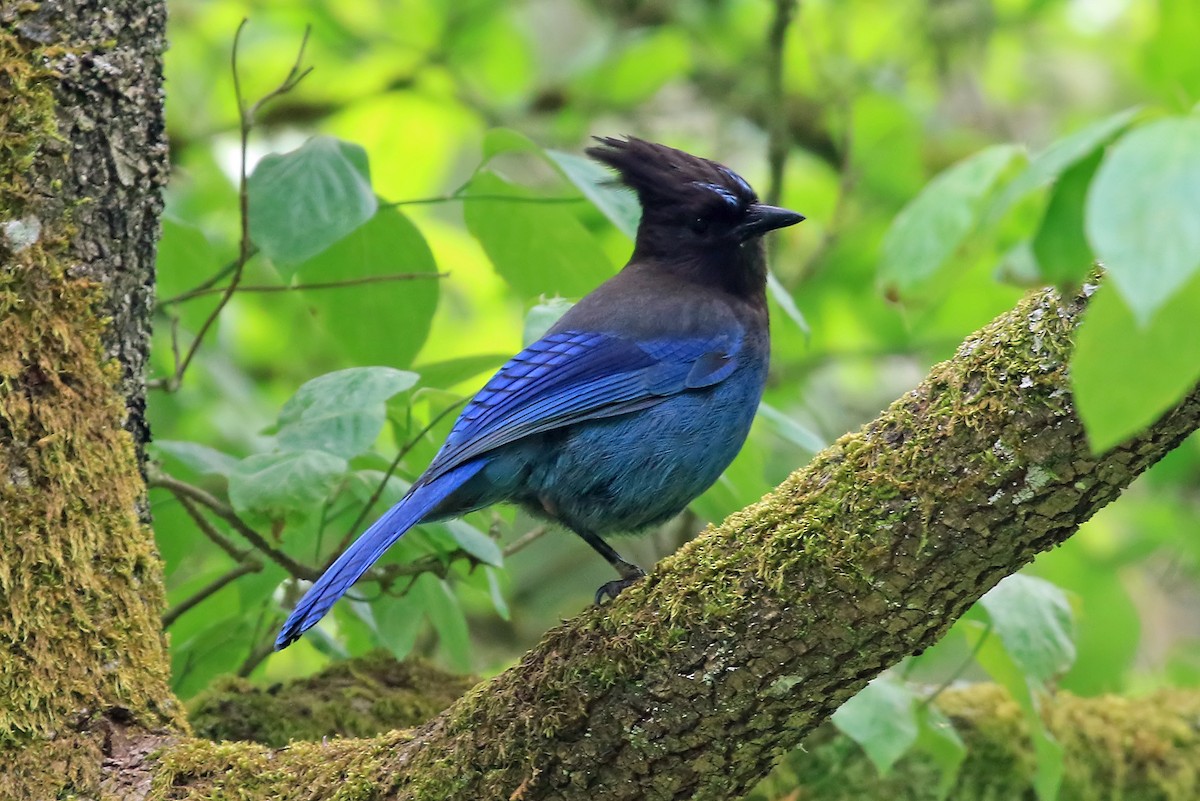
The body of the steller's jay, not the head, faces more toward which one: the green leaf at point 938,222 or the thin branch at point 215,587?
the green leaf

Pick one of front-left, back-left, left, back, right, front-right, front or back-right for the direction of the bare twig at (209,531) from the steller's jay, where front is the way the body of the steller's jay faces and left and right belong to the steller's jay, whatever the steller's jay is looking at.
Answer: back

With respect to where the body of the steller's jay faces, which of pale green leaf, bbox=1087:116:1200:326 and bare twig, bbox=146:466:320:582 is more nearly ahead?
the pale green leaf

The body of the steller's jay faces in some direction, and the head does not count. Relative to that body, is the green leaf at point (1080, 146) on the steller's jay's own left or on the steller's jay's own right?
on the steller's jay's own right

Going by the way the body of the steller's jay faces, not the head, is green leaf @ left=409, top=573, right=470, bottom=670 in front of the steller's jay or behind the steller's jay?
behind

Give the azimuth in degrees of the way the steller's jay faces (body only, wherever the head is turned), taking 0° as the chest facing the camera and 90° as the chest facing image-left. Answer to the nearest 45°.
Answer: approximately 270°
